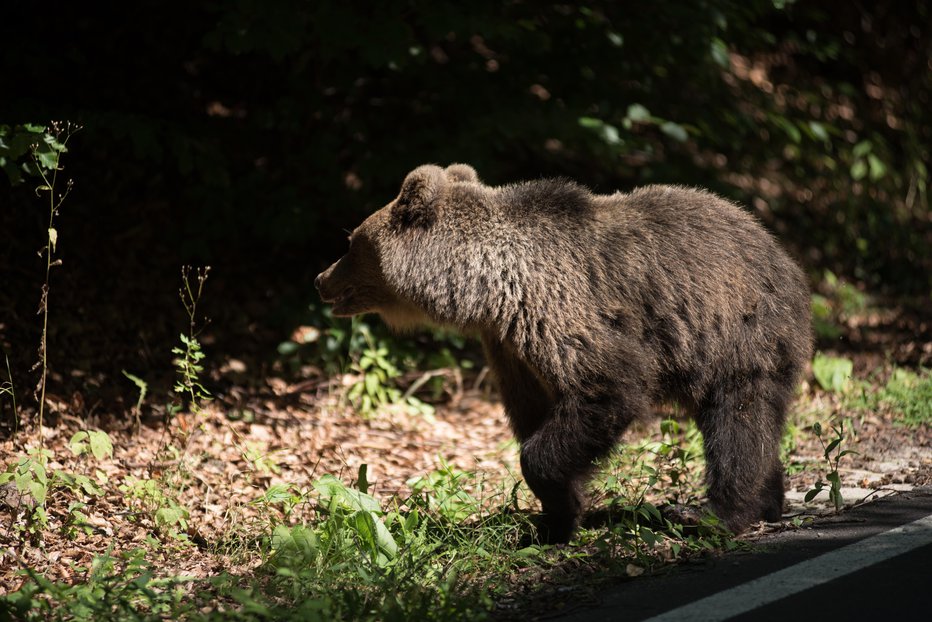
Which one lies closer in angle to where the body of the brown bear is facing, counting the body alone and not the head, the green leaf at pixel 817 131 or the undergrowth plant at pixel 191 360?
the undergrowth plant

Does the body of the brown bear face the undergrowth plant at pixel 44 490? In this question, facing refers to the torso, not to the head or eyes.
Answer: yes

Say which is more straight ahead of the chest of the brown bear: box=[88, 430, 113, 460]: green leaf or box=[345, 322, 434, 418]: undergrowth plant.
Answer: the green leaf

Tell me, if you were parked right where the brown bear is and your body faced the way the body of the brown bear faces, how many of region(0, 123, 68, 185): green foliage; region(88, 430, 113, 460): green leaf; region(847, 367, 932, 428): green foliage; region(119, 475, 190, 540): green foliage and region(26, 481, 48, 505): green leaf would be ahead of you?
4

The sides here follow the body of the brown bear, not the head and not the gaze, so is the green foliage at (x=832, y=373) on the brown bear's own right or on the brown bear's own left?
on the brown bear's own right

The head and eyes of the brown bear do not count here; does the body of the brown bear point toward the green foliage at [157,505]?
yes

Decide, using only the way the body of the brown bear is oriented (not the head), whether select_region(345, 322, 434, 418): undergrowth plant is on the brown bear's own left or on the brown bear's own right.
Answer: on the brown bear's own right

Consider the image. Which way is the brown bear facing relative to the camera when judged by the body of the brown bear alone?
to the viewer's left

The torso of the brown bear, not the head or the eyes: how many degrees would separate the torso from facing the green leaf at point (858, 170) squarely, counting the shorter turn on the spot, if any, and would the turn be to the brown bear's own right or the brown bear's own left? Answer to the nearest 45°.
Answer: approximately 90° to the brown bear's own right

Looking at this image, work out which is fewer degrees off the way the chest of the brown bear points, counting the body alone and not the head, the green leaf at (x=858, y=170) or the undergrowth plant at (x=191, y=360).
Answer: the undergrowth plant

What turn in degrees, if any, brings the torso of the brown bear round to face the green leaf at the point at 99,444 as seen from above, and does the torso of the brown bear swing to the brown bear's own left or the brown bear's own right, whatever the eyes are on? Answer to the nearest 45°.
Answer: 0° — it already faces it

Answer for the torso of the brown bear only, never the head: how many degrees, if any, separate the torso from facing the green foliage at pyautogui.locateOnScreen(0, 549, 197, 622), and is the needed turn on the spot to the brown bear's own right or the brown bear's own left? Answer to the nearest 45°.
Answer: approximately 45° to the brown bear's own left

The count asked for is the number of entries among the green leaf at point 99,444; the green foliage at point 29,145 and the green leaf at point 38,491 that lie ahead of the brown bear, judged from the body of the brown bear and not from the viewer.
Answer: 3

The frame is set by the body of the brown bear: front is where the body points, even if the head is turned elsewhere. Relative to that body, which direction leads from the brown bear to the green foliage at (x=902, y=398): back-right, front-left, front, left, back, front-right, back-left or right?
back-right
